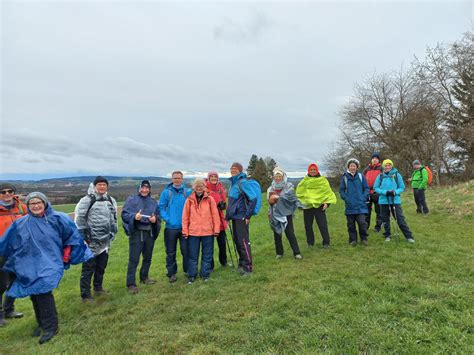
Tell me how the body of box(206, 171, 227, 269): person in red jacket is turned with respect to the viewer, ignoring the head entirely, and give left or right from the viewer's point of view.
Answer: facing the viewer

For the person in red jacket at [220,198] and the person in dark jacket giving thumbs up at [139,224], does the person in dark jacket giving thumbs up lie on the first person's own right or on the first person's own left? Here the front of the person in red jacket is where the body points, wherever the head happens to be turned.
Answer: on the first person's own right

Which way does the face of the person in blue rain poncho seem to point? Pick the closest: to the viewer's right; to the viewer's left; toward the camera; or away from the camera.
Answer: toward the camera

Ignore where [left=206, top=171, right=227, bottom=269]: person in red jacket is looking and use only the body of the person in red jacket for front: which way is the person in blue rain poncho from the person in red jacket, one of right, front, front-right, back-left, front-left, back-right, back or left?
front-right

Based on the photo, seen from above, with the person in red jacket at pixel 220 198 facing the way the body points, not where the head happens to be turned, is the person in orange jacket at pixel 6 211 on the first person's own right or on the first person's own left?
on the first person's own right

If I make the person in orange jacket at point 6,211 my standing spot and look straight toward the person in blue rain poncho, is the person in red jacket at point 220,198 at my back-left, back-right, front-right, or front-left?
front-left

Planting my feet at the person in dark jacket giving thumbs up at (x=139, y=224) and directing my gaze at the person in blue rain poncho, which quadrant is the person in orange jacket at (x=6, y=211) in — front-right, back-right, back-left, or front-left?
front-right

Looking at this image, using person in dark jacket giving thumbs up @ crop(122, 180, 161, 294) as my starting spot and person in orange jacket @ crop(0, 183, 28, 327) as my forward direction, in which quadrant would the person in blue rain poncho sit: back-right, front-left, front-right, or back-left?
front-left
